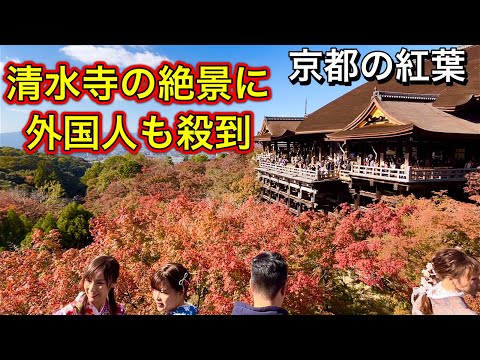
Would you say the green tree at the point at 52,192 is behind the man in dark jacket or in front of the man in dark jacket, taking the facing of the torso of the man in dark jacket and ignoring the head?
in front

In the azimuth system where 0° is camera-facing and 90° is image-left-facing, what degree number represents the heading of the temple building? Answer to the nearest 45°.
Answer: approximately 45°

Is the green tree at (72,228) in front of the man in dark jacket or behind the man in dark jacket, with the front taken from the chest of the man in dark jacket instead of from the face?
in front

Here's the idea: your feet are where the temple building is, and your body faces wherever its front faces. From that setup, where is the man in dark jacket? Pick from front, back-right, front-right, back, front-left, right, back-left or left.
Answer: front-left

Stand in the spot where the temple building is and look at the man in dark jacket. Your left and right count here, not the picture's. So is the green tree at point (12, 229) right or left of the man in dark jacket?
right

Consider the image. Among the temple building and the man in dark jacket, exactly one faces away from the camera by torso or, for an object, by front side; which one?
the man in dark jacket

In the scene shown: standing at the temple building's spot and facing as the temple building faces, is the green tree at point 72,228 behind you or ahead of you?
ahead

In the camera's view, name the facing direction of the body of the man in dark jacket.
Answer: away from the camera

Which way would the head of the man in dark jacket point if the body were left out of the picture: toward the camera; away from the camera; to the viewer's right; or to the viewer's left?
away from the camera

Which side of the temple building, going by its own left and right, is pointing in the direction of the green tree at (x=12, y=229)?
front
